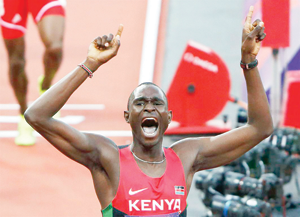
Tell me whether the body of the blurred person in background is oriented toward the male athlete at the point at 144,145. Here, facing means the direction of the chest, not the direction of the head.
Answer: yes

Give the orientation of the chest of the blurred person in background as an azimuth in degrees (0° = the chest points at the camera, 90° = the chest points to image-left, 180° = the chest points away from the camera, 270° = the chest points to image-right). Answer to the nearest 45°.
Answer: approximately 0°

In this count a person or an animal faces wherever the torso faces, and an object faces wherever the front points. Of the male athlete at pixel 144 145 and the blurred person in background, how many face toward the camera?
2

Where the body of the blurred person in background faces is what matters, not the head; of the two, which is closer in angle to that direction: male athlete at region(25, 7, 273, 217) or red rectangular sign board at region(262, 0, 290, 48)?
the male athlete

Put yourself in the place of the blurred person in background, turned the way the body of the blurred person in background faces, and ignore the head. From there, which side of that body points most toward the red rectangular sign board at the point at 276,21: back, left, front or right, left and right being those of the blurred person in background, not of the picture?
left

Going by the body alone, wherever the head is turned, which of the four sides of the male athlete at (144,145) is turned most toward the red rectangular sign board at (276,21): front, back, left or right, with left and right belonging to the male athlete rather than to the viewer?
back
